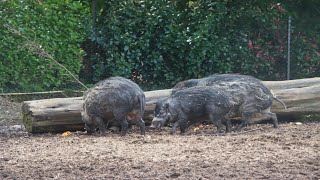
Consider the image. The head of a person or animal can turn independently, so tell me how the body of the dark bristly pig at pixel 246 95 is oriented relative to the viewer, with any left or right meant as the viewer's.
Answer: facing to the left of the viewer

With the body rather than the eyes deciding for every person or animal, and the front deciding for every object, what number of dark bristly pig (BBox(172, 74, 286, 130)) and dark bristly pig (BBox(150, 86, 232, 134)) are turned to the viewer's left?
2

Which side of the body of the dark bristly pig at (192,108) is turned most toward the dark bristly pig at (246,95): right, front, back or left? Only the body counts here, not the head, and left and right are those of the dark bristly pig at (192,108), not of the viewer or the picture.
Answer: back

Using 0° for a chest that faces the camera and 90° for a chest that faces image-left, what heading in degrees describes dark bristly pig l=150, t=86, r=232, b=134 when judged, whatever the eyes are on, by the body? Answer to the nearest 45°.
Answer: approximately 90°

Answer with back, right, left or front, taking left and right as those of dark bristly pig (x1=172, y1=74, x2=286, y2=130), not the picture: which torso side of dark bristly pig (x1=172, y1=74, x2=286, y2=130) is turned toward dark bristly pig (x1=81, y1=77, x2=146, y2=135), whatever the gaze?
front

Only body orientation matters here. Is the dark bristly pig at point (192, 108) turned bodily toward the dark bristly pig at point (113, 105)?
yes

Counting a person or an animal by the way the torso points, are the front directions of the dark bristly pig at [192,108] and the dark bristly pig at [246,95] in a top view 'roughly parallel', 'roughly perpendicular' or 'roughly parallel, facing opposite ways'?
roughly parallel
